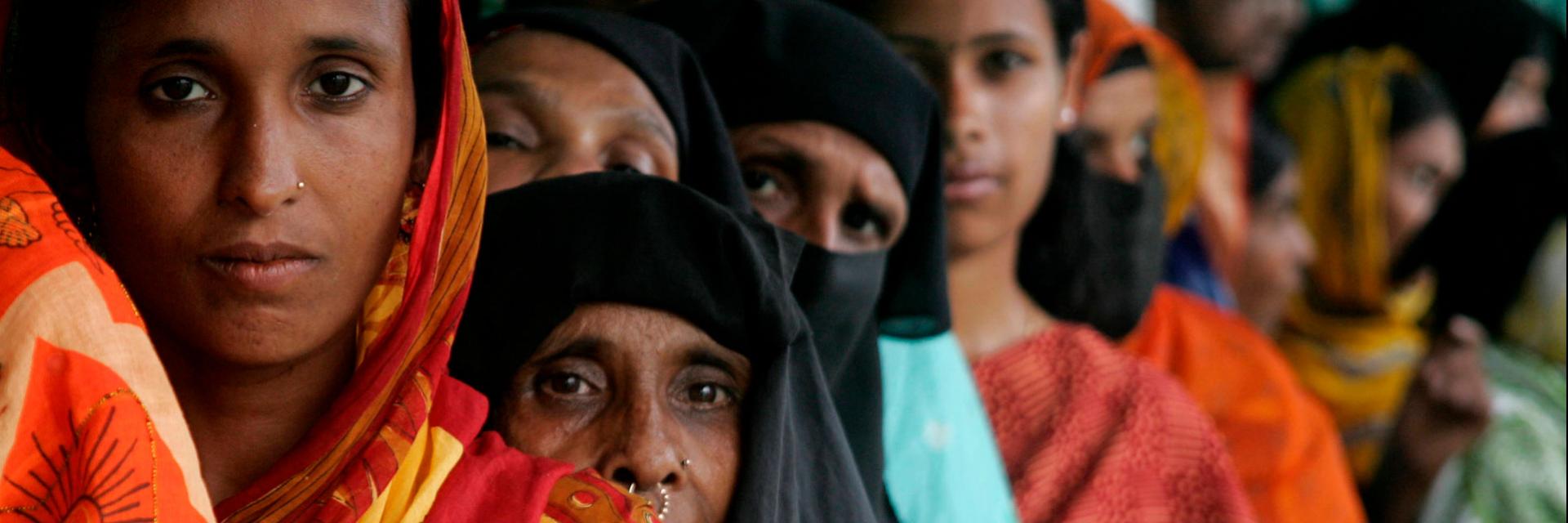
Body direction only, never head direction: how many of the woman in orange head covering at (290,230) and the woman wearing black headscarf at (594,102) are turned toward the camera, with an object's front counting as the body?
2

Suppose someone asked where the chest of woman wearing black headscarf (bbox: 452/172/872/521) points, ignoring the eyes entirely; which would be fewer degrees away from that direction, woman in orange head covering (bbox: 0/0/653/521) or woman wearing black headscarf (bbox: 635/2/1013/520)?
the woman in orange head covering

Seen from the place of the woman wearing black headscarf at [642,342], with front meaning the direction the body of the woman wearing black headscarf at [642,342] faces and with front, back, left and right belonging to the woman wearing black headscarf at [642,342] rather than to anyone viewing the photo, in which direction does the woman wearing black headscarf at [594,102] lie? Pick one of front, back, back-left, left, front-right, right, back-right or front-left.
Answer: back

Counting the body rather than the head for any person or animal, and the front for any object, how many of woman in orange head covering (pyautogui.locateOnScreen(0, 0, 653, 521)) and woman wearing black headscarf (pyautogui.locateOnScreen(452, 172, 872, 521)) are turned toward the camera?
2

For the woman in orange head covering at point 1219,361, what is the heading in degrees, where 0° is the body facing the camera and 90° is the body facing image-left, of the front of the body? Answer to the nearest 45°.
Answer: approximately 45°

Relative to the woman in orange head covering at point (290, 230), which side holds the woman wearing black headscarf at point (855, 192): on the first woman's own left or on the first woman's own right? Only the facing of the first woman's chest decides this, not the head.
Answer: on the first woman's own left
